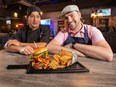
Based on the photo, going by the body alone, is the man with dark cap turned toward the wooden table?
yes

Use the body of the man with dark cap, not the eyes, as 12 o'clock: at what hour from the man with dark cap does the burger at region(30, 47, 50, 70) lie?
The burger is roughly at 12 o'clock from the man with dark cap.

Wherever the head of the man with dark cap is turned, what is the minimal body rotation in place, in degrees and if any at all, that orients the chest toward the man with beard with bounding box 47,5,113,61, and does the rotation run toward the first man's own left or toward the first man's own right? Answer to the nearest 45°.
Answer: approximately 45° to the first man's own left

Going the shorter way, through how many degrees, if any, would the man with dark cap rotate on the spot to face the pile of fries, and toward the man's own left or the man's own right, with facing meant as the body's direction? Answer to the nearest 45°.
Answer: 0° — they already face it

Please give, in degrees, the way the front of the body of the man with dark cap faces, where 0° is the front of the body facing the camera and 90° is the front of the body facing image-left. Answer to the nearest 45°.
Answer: approximately 0°
